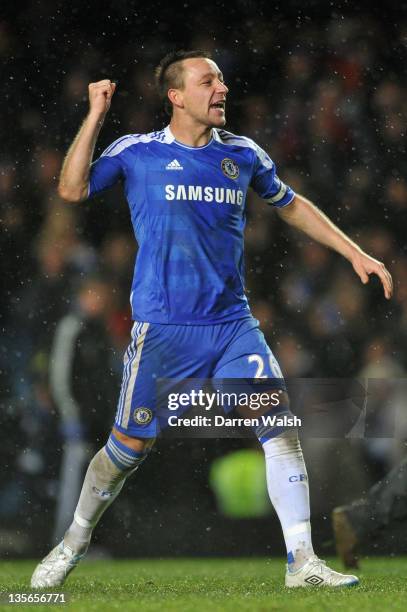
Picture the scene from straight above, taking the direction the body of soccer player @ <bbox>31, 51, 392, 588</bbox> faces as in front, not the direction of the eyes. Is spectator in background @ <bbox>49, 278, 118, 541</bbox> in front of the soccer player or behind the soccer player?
behind
